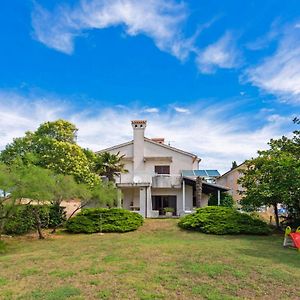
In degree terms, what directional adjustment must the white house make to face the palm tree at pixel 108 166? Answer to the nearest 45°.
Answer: approximately 45° to its right

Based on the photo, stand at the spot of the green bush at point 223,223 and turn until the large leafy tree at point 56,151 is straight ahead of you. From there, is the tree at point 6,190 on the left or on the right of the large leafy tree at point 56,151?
left

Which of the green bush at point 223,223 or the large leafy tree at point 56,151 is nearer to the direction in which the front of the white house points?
the green bush

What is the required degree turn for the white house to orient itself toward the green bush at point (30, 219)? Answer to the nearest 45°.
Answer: approximately 45° to its right

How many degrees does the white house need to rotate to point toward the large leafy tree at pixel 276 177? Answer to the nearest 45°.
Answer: approximately 45° to its left

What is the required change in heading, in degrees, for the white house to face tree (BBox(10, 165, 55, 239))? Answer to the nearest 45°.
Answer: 0° — it already faces it

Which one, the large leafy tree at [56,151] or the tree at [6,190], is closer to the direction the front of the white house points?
the tree

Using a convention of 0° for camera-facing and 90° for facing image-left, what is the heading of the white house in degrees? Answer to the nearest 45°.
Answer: approximately 0°
